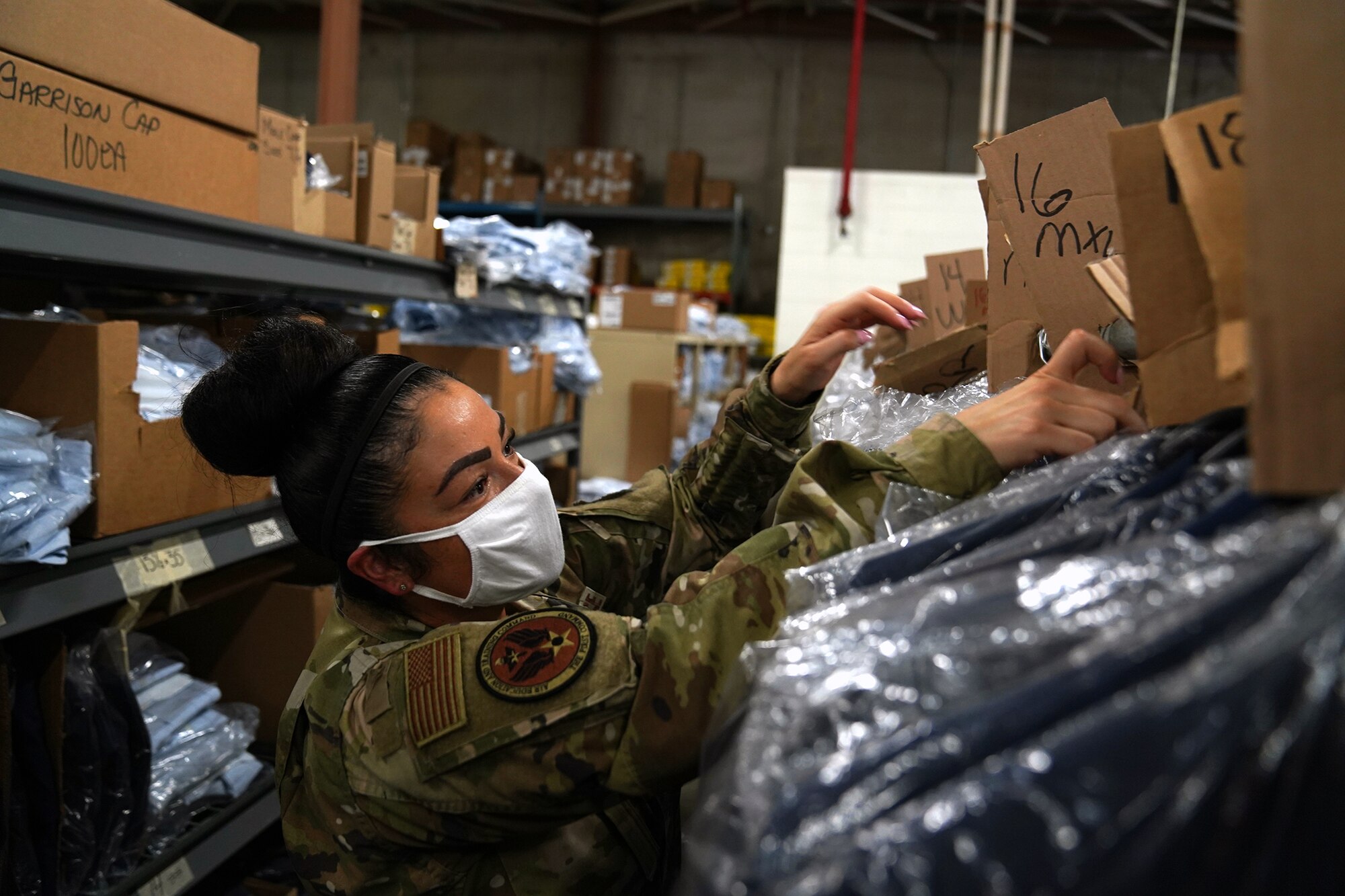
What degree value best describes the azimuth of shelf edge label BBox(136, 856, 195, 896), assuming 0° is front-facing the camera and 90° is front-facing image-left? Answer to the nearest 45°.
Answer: approximately 315°

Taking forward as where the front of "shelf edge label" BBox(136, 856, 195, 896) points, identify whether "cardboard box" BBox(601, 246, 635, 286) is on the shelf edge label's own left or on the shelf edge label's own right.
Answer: on the shelf edge label's own left

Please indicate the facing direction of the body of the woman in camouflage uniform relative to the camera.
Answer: to the viewer's right

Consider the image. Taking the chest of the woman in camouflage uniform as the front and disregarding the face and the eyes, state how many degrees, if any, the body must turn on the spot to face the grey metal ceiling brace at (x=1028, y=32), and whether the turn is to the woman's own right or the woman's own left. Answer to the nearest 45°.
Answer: approximately 90° to the woman's own left

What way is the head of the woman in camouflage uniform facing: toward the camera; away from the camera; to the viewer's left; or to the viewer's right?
to the viewer's right
